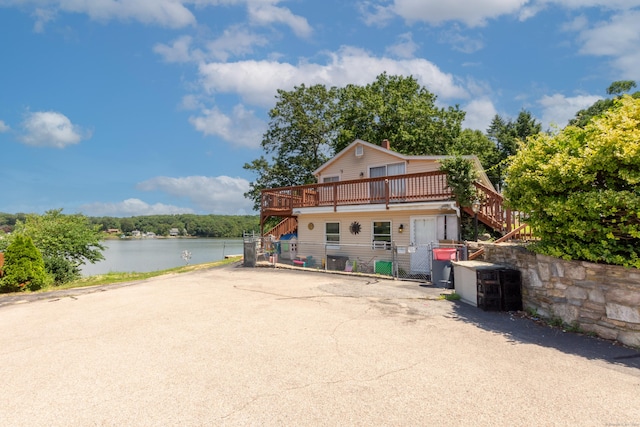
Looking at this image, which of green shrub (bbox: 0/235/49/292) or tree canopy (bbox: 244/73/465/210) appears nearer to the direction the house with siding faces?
the green shrub

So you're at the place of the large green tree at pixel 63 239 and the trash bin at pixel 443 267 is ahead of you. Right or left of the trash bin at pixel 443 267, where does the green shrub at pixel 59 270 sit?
right

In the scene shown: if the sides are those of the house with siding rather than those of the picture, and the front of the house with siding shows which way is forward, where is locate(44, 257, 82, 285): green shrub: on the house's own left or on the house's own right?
on the house's own right

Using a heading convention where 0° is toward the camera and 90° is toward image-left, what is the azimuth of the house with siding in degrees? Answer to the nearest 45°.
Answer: approximately 0°

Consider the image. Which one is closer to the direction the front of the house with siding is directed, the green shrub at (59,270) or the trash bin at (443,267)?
the trash bin

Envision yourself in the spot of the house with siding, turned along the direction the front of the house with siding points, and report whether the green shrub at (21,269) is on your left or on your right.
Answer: on your right

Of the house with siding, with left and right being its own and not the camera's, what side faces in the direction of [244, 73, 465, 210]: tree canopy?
back

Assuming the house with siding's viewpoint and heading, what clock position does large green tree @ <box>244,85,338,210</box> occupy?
The large green tree is roughly at 5 o'clock from the house with siding.
